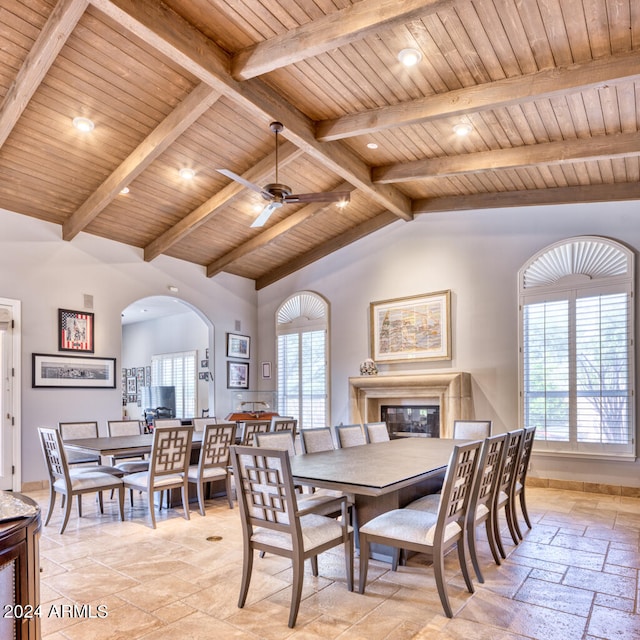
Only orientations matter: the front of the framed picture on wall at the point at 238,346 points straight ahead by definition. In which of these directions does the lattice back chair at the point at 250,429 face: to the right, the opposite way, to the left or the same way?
the opposite way

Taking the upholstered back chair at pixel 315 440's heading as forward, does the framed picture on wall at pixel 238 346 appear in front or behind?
behind

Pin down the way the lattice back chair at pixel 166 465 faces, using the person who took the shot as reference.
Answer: facing away from the viewer and to the left of the viewer

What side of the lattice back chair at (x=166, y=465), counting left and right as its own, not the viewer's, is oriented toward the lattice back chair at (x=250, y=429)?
right

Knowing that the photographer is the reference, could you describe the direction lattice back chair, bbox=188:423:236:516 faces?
facing away from the viewer and to the left of the viewer

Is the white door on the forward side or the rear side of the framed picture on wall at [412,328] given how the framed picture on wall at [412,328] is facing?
on the forward side

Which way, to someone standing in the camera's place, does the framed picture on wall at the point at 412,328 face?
facing the viewer and to the left of the viewer

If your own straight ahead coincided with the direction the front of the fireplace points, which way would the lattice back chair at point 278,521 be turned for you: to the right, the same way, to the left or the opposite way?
the opposite way

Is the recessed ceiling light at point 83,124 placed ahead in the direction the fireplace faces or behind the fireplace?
ahead

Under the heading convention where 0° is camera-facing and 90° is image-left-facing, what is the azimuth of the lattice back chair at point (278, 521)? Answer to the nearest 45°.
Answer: approximately 225°
